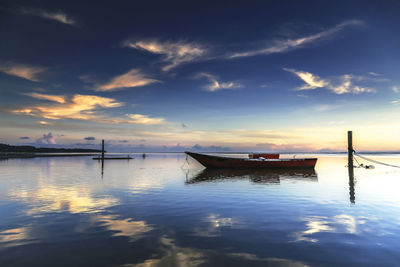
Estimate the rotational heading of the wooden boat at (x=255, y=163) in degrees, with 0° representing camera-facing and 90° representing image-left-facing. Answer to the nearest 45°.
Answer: approximately 90°
